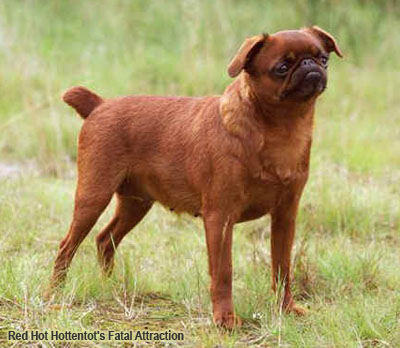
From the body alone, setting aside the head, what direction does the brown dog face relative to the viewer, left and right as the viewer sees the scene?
facing the viewer and to the right of the viewer
